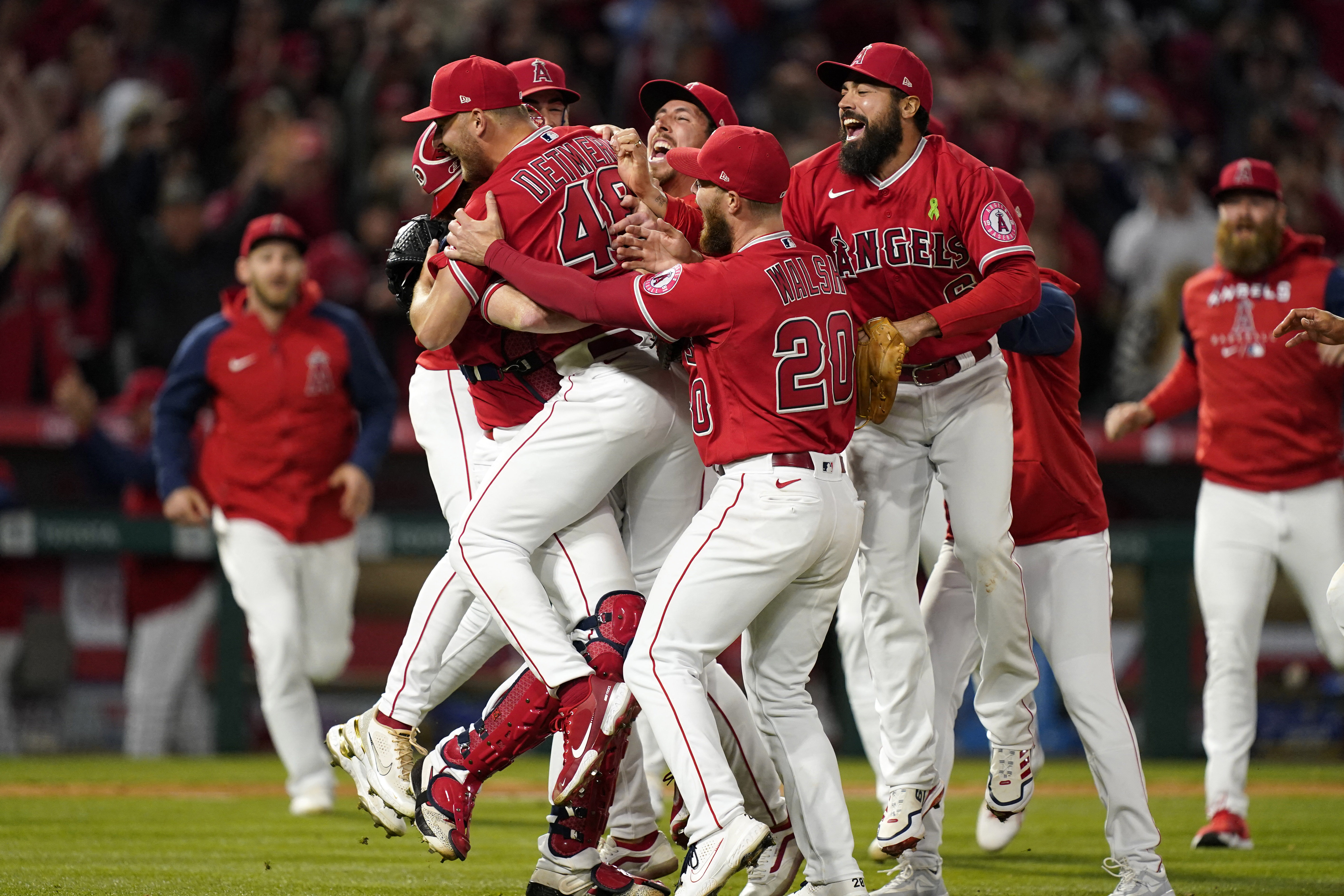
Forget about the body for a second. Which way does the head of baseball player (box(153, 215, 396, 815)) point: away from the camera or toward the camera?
toward the camera

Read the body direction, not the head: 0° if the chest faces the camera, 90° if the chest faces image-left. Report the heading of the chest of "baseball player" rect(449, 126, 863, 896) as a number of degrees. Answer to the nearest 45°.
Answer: approximately 135°

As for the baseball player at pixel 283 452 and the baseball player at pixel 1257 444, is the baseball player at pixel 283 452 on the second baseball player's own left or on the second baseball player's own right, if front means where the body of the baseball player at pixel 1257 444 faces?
on the second baseball player's own right

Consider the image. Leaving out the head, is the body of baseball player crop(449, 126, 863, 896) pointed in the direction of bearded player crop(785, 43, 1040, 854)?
no

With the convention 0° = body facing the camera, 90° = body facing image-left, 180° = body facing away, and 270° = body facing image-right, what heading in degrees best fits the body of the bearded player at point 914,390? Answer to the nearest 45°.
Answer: approximately 45°

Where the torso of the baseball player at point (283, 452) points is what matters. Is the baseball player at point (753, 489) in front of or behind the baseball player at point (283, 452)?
in front

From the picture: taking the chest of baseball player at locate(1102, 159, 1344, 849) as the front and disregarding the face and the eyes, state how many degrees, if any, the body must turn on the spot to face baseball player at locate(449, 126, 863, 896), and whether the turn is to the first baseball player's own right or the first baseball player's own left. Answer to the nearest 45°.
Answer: approximately 45° to the first baseball player's own right

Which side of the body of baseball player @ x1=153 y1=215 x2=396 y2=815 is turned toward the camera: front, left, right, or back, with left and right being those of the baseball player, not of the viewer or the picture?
front

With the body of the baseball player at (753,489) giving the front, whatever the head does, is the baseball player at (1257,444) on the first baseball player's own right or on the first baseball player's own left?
on the first baseball player's own right

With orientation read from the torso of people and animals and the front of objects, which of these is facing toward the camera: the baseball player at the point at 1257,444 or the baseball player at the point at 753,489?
the baseball player at the point at 1257,444

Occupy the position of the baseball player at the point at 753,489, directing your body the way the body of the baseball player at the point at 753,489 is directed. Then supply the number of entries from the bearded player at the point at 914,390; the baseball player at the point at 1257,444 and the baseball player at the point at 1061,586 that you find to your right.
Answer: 3

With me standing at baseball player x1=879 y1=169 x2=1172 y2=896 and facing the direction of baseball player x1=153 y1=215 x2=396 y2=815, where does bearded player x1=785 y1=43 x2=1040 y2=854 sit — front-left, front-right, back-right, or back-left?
front-left

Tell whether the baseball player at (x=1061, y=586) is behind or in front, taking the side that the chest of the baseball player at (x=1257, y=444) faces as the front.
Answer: in front

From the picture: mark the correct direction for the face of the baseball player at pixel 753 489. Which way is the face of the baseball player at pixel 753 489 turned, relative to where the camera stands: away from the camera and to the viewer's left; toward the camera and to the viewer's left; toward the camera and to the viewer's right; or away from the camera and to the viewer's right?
away from the camera and to the viewer's left

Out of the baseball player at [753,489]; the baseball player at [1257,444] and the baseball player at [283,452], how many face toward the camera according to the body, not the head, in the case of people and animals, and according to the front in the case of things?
2

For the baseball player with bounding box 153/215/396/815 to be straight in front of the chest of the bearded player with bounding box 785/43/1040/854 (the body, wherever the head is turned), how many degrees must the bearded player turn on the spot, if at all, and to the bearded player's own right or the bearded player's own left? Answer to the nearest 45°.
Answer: approximately 90° to the bearded player's own right
